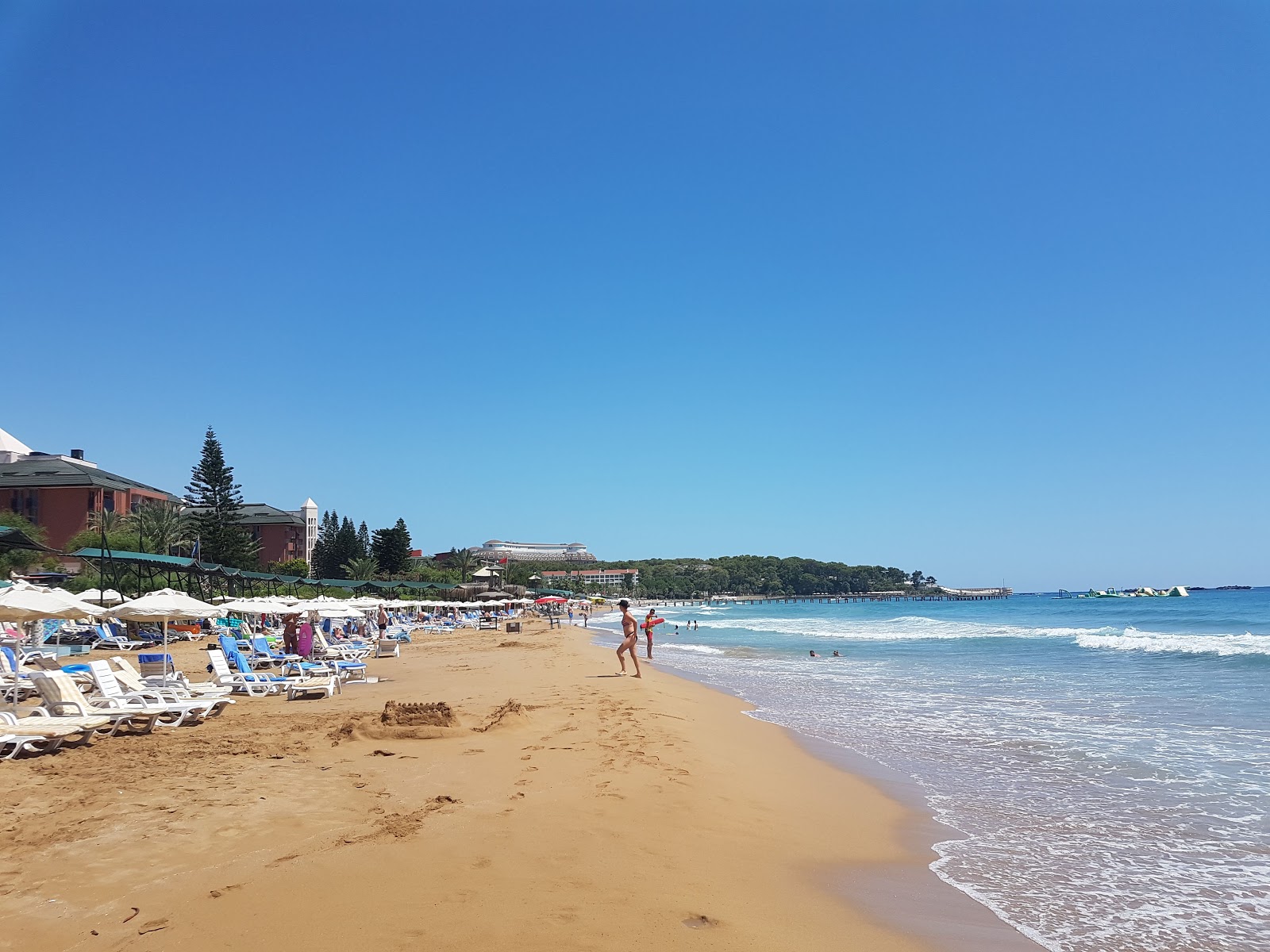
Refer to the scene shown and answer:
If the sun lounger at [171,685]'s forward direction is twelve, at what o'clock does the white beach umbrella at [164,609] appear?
The white beach umbrella is roughly at 9 o'clock from the sun lounger.

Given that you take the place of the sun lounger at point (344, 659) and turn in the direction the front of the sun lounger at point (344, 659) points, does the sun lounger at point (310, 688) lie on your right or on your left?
on your right

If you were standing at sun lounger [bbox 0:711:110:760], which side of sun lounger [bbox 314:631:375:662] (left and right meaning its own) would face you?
right

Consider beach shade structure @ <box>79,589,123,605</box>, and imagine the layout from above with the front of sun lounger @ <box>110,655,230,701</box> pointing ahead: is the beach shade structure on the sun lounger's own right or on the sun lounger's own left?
on the sun lounger's own left

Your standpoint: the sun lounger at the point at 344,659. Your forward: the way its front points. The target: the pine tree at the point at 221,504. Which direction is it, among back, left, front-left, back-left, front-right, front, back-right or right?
left

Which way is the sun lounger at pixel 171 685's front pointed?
to the viewer's right

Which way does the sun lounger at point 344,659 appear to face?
to the viewer's right

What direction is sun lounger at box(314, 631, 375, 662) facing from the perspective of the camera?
to the viewer's right

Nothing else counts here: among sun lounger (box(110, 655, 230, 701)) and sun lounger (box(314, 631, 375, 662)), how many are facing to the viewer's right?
2

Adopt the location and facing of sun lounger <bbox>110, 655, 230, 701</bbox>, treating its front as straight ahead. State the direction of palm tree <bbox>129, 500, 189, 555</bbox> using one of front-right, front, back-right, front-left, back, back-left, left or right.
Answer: left

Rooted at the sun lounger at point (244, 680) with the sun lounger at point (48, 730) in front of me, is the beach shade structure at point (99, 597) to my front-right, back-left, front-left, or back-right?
back-right

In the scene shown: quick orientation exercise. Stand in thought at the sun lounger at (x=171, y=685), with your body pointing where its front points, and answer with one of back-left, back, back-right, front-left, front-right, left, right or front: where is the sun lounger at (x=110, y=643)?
left
